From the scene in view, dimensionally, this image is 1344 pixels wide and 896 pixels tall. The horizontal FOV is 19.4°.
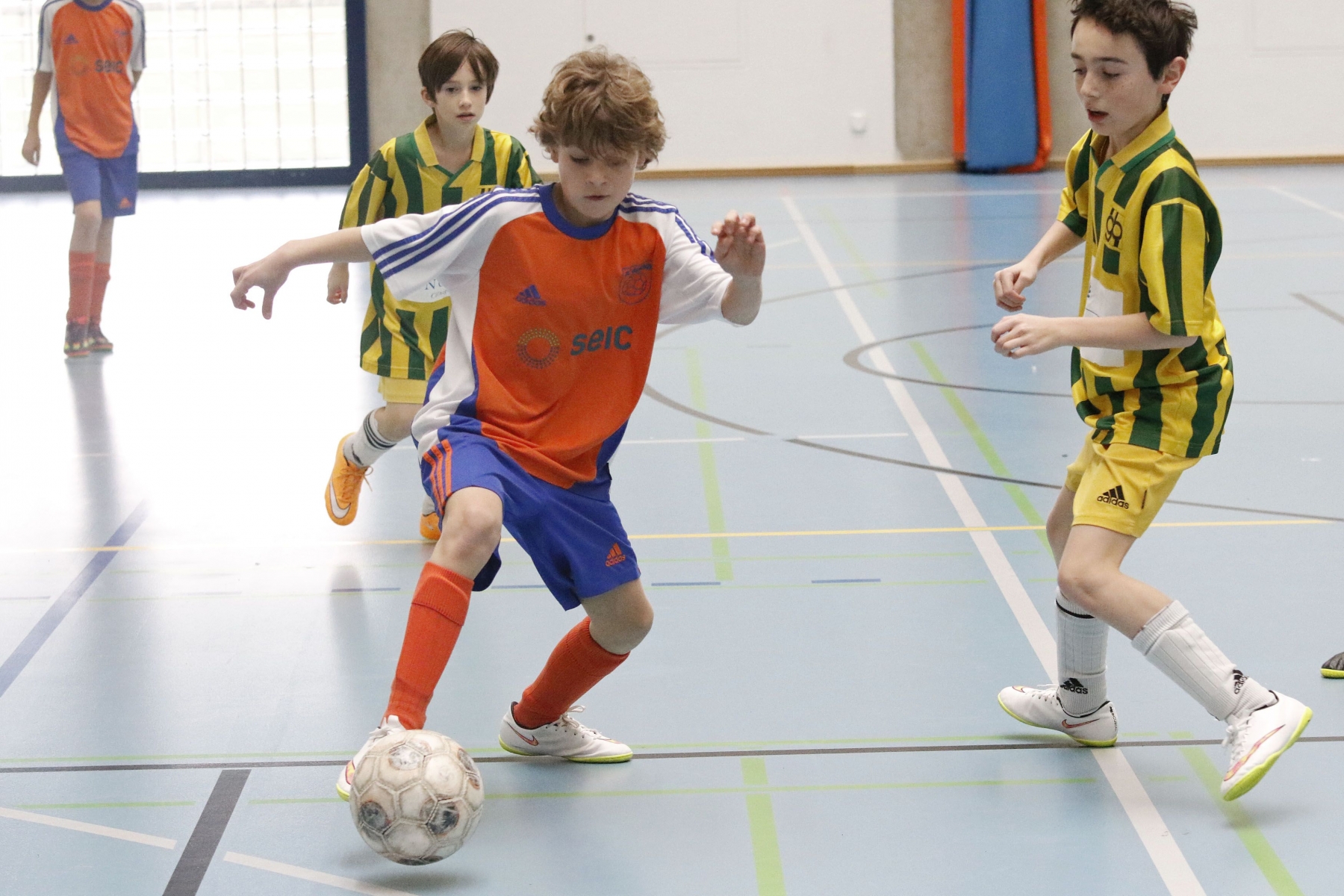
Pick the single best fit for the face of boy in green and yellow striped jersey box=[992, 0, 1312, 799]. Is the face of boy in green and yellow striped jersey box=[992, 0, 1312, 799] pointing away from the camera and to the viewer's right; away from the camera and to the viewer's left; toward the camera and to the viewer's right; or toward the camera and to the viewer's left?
toward the camera and to the viewer's left

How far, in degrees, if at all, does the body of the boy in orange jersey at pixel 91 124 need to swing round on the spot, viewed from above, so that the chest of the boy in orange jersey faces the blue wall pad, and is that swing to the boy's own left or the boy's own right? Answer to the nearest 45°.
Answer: approximately 135° to the boy's own left

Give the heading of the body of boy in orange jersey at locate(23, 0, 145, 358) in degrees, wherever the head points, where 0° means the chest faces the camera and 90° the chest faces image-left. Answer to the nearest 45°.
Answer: approximately 0°

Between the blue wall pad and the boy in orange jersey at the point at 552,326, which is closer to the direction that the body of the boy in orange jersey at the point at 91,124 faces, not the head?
the boy in orange jersey

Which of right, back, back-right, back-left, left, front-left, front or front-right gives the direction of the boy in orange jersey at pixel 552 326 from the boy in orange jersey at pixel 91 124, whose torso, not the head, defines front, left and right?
front

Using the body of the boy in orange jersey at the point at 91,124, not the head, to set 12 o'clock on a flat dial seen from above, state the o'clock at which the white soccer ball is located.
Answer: The white soccer ball is roughly at 12 o'clock from the boy in orange jersey.

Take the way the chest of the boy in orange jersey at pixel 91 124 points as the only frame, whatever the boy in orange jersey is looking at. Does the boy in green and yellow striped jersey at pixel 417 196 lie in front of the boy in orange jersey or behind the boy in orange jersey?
in front
